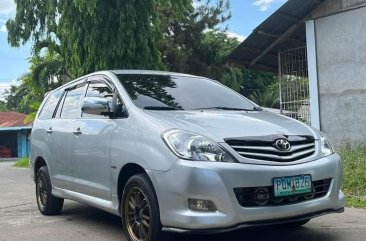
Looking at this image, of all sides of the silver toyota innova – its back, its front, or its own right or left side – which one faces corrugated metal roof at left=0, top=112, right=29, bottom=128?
back

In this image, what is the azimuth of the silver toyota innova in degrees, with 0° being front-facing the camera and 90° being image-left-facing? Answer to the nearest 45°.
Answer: approximately 315°

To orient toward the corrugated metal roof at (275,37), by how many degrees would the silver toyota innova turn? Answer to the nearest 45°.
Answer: approximately 135° to its left

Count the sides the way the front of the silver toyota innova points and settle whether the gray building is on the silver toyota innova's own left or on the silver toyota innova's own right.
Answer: on the silver toyota innova's own left
